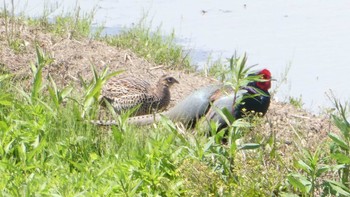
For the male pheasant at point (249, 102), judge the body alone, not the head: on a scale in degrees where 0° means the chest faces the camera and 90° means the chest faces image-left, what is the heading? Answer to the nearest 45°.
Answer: approximately 270°

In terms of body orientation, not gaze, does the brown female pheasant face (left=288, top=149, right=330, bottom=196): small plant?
no

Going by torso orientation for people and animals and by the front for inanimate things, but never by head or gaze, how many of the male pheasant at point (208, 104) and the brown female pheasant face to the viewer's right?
2

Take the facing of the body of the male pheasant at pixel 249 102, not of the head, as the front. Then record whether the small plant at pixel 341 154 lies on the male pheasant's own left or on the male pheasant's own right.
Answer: on the male pheasant's own right

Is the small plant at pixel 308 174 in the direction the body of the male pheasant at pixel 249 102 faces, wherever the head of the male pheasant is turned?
no

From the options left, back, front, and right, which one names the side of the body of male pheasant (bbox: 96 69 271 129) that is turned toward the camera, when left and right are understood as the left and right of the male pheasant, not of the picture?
right

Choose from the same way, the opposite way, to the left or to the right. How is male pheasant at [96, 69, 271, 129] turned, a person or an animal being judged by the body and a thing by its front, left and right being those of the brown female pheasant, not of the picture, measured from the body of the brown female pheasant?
the same way

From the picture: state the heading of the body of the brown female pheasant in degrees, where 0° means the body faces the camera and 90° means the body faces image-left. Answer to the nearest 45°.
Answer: approximately 270°

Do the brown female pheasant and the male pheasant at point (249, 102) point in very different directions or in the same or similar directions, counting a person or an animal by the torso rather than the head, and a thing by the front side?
same or similar directions

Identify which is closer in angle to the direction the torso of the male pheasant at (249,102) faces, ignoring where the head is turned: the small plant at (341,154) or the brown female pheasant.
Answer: the small plant
